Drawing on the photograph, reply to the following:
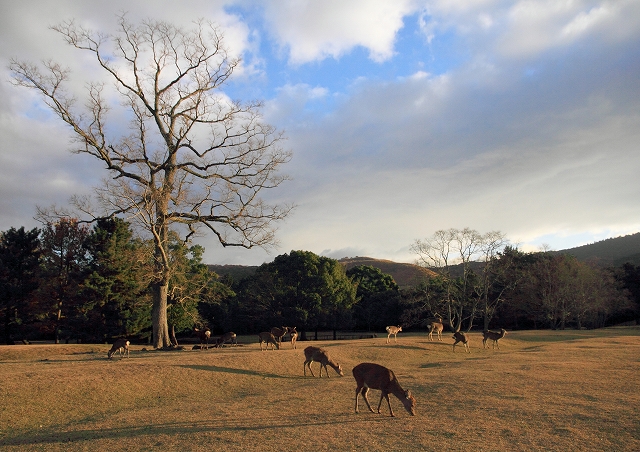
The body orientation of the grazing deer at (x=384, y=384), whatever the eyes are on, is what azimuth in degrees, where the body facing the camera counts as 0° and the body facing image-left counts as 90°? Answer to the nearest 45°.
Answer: approximately 270°

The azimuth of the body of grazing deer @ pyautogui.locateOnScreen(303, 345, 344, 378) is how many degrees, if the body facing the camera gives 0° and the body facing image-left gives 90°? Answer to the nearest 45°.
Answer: approximately 270°

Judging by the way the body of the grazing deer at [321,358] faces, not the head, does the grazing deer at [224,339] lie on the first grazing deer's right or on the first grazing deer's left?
on the first grazing deer's left

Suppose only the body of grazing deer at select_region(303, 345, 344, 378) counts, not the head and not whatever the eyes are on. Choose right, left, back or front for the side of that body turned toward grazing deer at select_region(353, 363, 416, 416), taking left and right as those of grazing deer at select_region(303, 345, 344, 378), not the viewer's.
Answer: right

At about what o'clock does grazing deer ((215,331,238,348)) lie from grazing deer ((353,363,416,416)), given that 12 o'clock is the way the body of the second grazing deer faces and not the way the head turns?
The grazing deer ((215,331,238,348)) is roughly at 8 o'clock from the grazing deer ((353,363,416,416)).

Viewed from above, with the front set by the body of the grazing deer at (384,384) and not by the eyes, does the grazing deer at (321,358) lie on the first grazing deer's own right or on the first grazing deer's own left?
on the first grazing deer's own left

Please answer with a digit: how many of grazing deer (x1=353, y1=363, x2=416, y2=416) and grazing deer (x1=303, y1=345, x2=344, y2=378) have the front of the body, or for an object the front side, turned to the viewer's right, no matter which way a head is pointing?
2
